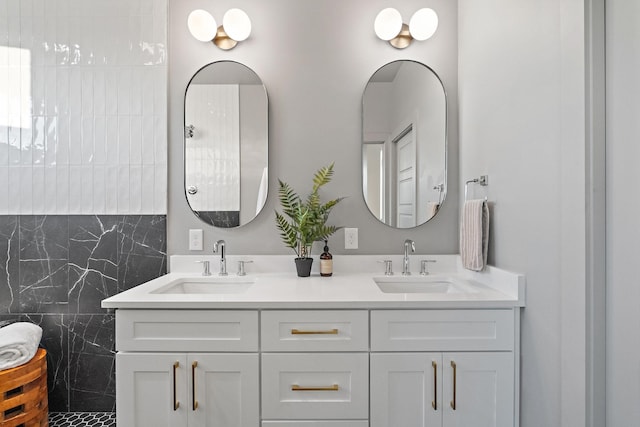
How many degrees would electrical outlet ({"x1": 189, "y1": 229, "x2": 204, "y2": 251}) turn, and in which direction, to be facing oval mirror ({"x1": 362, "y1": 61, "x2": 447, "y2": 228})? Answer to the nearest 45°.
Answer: approximately 90° to its left

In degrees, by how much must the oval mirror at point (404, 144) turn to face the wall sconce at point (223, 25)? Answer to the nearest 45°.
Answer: approximately 90° to its right

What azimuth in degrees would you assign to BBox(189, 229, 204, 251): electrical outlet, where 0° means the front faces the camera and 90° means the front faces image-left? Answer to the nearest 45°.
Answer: approximately 0°
